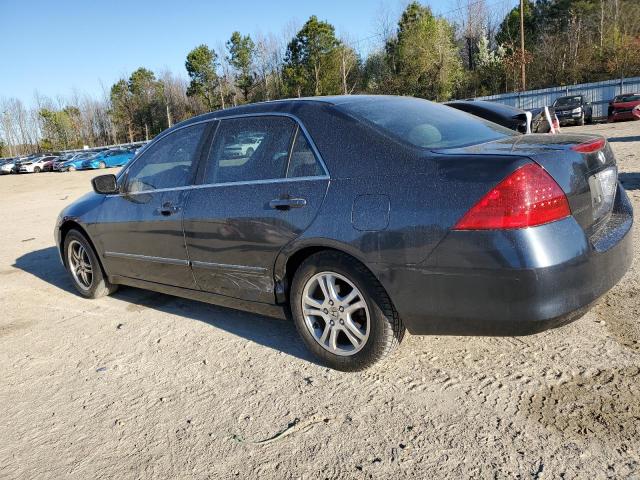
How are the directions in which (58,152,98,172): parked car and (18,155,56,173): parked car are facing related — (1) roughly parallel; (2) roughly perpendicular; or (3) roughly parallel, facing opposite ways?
roughly parallel

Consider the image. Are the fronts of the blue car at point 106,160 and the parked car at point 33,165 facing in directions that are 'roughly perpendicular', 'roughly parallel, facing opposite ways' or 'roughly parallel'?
roughly parallel

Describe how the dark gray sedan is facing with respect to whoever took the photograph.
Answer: facing away from the viewer and to the left of the viewer

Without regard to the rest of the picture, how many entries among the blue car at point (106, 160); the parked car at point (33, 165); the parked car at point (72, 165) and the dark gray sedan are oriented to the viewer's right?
0

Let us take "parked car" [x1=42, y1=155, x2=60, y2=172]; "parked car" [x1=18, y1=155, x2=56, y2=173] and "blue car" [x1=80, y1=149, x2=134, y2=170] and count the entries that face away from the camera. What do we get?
0

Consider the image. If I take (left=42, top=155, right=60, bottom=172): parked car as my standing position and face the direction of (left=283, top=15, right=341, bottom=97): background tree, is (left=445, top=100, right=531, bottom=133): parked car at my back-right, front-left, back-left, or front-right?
front-right

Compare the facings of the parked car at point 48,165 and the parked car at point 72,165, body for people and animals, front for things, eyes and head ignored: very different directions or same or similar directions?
same or similar directions

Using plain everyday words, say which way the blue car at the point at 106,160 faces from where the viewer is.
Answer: facing the viewer and to the left of the viewer

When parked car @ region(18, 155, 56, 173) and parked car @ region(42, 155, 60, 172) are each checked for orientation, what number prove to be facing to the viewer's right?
0

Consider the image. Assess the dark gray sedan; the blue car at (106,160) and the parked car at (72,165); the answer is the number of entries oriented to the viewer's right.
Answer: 0

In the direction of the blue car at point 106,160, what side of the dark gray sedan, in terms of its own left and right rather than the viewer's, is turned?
front

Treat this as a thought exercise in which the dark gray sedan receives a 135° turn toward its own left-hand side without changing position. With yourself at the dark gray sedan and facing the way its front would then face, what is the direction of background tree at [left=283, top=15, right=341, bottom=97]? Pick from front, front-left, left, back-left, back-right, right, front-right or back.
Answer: back

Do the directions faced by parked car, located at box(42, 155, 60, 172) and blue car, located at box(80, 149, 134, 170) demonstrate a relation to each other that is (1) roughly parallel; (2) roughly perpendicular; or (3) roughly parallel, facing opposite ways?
roughly parallel
